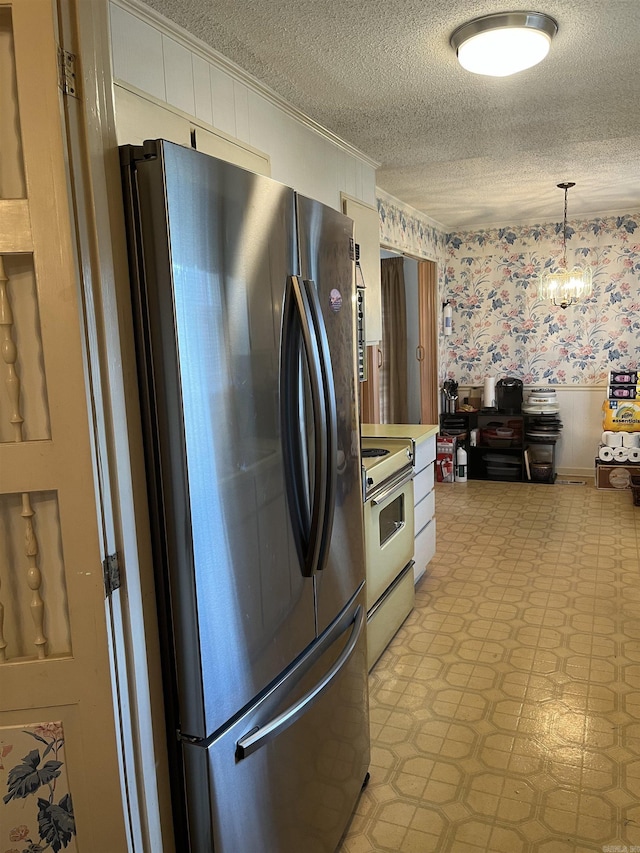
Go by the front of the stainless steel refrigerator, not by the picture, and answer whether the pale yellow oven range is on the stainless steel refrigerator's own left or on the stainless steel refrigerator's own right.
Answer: on the stainless steel refrigerator's own left

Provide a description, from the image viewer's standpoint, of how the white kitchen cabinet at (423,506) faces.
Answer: facing to the right of the viewer

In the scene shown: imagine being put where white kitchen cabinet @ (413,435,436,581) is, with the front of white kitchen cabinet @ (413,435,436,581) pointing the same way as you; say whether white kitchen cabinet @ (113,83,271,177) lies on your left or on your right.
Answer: on your right

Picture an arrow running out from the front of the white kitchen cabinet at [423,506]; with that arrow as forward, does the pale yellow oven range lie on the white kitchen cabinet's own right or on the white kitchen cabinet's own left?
on the white kitchen cabinet's own right

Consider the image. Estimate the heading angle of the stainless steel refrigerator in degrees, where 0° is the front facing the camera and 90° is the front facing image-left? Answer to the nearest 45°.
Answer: approximately 315°

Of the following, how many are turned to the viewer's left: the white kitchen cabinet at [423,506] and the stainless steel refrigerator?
0
